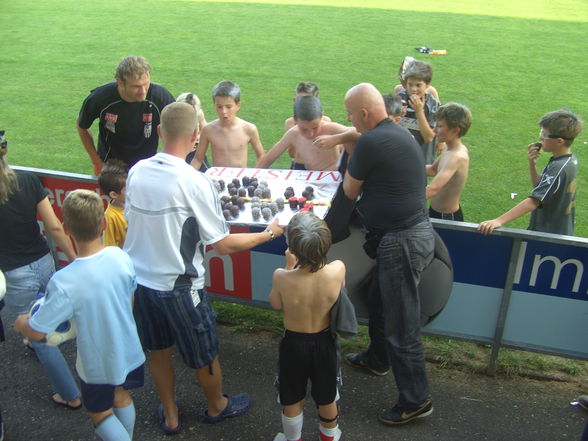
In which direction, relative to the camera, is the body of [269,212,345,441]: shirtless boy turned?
away from the camera

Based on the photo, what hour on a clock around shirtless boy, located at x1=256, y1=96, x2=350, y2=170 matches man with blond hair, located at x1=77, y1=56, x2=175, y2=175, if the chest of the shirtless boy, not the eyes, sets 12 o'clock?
The man with blond hair is roughly at 3 o'clock from the shirtless boy.

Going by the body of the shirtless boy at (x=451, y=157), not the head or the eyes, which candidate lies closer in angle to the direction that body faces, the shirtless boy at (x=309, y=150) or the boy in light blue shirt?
the shirtless boy

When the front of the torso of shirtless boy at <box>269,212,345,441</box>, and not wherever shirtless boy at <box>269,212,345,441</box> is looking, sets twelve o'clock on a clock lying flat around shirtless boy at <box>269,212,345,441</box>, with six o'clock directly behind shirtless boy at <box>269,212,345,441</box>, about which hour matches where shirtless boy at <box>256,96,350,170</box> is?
shirtless boy at <box>256,96,350,170</box> is roughly at 12 o'clock from shirtless boy at <box>269,212,345,441</box>.

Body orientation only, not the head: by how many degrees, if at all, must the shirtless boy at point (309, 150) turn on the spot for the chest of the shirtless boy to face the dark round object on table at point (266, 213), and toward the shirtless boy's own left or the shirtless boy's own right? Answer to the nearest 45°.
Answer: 0° — they already face it

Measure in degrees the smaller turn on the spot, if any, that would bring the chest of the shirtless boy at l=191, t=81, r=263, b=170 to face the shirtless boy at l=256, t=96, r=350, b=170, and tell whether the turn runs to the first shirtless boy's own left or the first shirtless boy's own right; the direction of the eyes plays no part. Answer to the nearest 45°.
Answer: approximately 45° to the first shirtless boy's own left

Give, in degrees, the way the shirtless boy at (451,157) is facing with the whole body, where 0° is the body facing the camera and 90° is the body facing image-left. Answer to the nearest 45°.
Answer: approximately 90°

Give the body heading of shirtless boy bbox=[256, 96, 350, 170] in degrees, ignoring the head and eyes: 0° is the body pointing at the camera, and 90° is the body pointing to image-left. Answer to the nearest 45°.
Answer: approximately 0°

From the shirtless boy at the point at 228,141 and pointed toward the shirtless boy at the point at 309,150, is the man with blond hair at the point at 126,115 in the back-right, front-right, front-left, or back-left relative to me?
back-right
